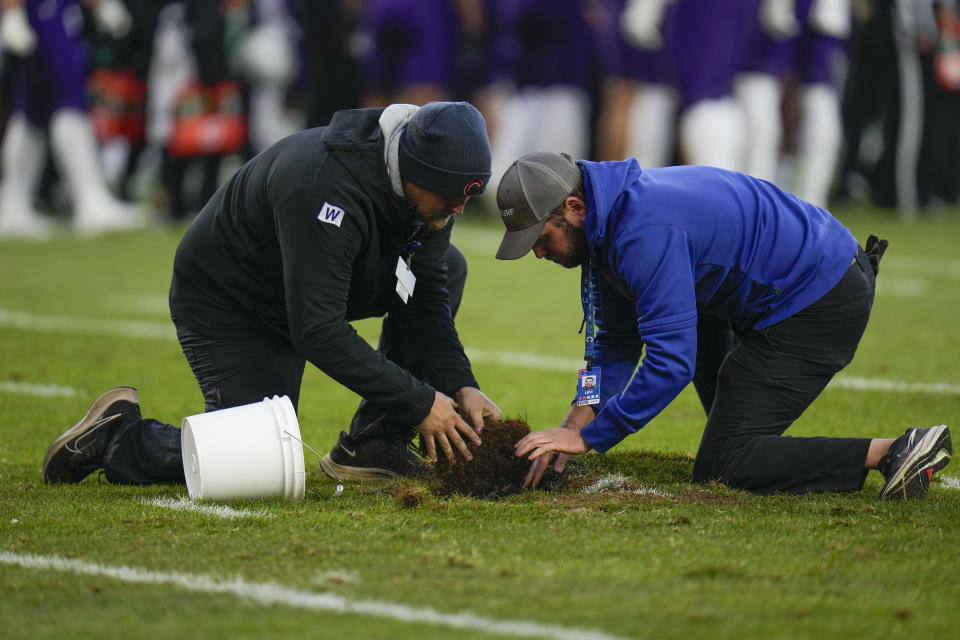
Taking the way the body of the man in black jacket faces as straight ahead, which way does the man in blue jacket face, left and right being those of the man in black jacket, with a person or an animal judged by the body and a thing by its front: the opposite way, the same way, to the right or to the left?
the opposite way

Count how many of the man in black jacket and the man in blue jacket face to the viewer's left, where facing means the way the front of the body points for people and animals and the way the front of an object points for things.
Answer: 1

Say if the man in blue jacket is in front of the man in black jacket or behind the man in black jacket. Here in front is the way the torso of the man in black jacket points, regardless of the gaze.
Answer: in front

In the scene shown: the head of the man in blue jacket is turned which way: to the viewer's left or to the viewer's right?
to the viewer's left

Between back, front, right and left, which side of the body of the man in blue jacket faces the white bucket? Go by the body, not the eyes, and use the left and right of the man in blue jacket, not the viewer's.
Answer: front

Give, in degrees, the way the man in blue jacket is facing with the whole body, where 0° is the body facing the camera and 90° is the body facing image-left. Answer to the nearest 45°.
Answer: approximately 90°

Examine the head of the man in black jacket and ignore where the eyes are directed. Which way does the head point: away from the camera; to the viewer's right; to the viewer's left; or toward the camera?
to the viewer's right

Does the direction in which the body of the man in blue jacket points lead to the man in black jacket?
yes

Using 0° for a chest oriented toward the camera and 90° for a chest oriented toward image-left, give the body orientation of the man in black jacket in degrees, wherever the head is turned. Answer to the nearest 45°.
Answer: approximately 270°
